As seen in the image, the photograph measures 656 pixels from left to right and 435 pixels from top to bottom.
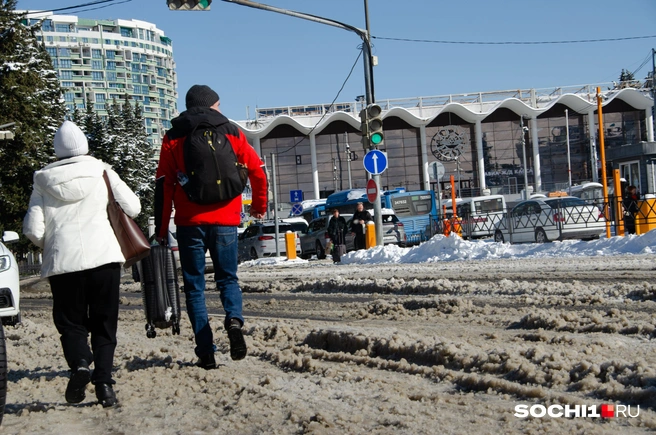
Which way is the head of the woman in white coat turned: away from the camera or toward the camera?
away from the camera

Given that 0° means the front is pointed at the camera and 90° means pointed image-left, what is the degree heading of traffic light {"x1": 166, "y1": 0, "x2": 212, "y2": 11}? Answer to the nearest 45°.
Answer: approximately 0°

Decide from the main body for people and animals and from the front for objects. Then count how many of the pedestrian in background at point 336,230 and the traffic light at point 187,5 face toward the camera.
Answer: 2

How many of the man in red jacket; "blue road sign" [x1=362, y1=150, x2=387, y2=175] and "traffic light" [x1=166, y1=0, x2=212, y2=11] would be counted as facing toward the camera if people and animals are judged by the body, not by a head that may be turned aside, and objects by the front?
2

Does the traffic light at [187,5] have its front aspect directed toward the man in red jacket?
yes

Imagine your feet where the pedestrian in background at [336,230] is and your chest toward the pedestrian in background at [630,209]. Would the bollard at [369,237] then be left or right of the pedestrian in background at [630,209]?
left

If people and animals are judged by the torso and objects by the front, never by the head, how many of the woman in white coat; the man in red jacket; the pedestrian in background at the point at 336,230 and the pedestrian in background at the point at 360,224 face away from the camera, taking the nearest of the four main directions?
2

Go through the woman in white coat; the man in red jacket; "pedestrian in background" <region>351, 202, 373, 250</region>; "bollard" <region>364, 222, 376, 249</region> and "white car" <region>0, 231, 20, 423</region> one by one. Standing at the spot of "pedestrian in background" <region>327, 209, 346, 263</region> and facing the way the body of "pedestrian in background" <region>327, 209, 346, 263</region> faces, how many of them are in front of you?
3

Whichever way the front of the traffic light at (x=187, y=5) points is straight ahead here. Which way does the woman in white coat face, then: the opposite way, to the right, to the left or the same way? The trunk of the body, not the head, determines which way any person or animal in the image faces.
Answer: the opposite way

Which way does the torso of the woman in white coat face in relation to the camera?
away from the camera

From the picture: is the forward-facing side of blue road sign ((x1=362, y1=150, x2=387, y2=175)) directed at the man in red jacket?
yes

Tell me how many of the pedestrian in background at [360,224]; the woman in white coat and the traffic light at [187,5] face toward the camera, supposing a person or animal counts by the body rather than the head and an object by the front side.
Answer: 2
